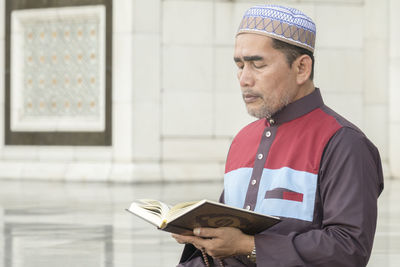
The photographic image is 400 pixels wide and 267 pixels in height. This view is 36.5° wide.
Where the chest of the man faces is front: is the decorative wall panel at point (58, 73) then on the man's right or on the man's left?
on the man's right

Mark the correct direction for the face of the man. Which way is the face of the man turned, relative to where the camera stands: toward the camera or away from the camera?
toward the camera

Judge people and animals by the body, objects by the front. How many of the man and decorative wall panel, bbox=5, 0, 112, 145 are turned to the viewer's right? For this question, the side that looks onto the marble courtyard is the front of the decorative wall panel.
0

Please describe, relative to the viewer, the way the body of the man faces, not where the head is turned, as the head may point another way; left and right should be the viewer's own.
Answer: facing the viewer and to the left of the viewer

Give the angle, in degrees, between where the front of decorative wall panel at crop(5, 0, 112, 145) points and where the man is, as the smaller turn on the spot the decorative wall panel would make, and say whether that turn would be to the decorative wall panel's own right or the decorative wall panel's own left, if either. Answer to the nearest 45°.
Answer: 0° — it already faces them

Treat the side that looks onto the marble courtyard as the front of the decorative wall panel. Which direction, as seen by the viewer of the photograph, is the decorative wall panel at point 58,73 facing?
facing the viewer
